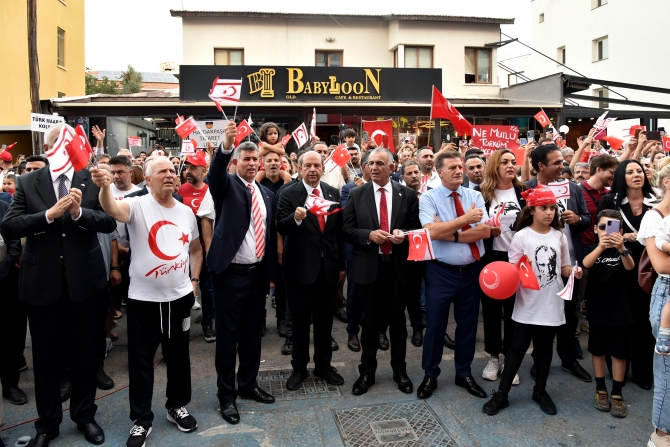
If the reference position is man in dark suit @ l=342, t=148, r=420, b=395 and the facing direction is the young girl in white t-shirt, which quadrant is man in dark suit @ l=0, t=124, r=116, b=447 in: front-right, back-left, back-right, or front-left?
back-right

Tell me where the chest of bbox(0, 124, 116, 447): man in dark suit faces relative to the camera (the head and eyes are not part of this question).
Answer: toward the camera

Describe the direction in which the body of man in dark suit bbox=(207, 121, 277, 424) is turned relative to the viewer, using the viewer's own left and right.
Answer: facing the viewer and to the right of the viewer

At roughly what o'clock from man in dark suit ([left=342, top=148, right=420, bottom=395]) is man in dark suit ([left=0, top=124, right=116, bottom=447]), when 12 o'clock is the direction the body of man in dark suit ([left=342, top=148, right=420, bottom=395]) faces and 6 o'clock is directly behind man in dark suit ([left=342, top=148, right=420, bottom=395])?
man in dark suit ([left=0, top=124, right=116, bottom=447]) is roughly at 2 o'clock from man in dark suit ([left=342, top=148, right=420, bottom=395]).

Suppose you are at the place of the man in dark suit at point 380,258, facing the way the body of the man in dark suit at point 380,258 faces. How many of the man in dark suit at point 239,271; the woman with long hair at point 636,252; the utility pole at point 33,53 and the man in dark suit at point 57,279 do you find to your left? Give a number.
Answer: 1

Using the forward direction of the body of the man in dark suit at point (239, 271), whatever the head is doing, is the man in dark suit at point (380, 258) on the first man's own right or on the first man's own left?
on the first man's own left

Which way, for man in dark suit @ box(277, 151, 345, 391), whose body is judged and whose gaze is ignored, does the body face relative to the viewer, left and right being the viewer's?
facing the viewer

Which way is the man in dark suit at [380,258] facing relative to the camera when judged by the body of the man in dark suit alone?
toward the camera

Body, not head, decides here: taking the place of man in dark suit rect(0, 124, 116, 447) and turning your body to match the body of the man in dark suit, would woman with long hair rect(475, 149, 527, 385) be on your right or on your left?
on your left

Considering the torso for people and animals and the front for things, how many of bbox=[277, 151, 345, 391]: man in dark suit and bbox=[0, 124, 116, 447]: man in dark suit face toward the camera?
2
